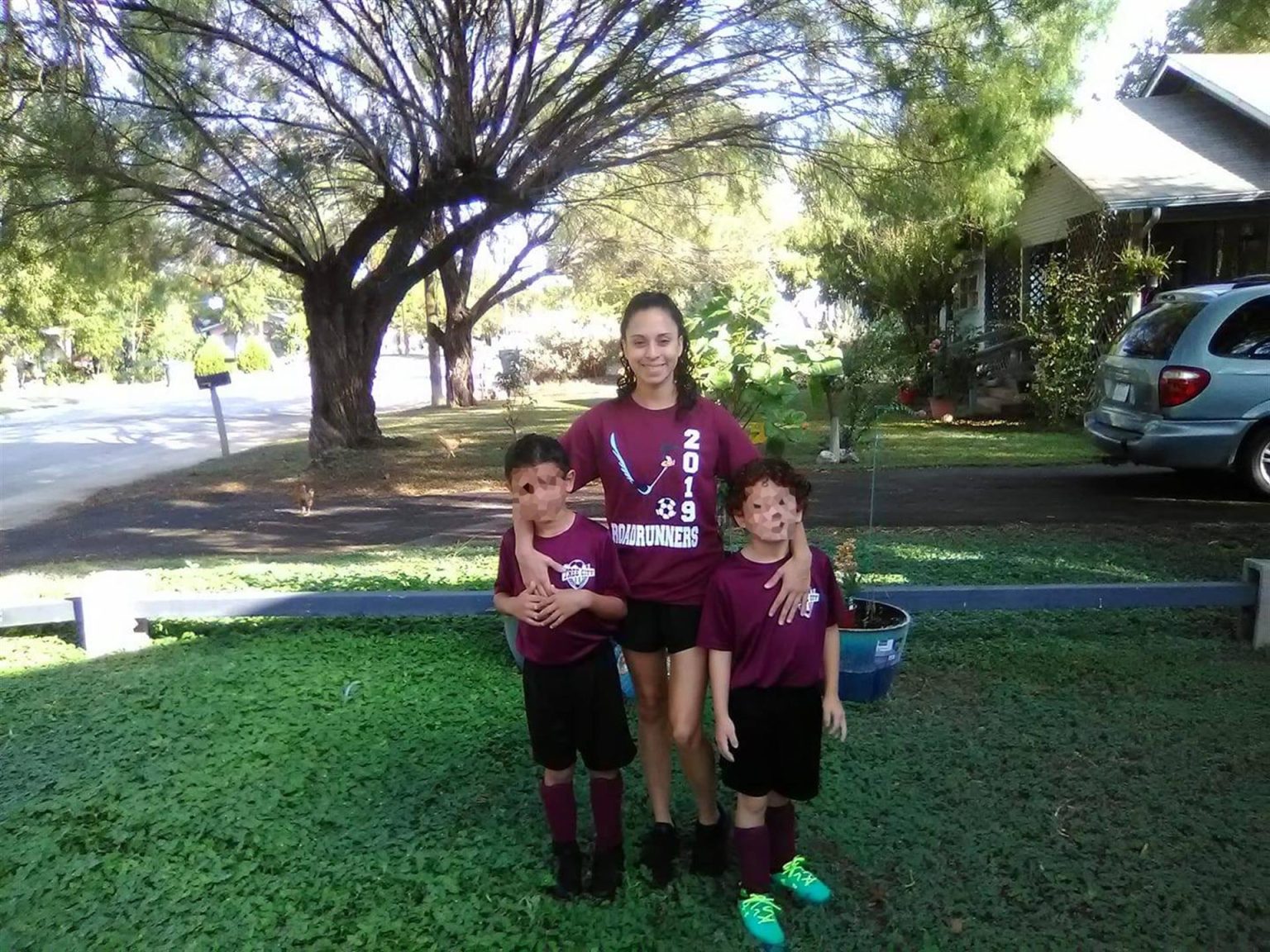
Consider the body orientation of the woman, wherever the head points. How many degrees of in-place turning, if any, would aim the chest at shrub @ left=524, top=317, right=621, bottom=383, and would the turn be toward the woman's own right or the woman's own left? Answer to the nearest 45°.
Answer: approximately 180°

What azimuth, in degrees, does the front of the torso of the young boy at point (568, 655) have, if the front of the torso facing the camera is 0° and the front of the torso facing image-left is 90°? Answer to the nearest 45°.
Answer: approximately 0°

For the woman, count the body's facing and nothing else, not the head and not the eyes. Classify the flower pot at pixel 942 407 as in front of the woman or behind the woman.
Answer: behind

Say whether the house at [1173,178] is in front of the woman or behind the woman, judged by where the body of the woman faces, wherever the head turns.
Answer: behind

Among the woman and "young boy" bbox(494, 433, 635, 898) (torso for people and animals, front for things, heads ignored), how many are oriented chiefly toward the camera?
2

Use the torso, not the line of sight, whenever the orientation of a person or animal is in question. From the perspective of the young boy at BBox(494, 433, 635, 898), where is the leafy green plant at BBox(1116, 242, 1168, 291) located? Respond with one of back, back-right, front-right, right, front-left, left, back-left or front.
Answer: back-left
